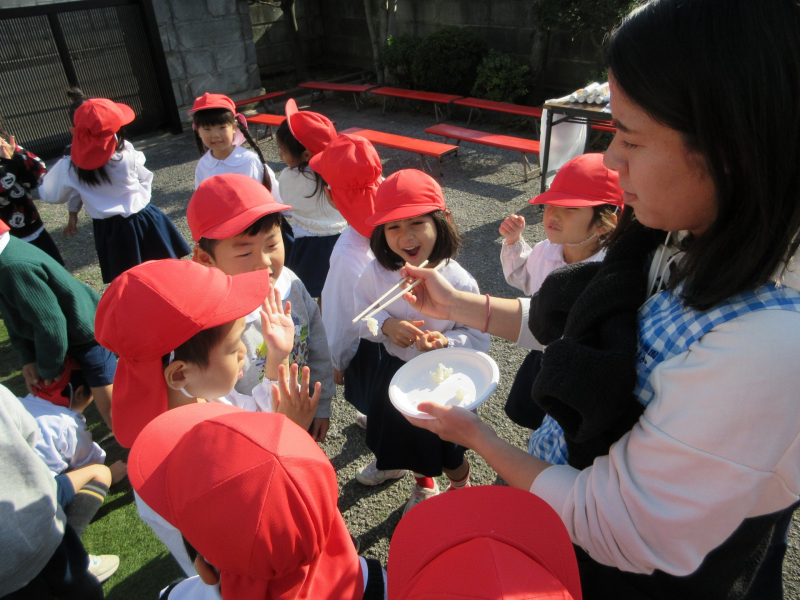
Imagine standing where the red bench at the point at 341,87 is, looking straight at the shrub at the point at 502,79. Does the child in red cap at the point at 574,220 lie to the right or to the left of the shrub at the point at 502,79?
right

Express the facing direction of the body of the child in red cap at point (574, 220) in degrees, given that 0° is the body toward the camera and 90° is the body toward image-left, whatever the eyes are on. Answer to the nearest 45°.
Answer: approximately 45°

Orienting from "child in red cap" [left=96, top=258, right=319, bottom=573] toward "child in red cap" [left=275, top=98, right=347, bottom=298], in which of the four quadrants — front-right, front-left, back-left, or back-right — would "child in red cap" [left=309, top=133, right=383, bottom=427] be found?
front-right

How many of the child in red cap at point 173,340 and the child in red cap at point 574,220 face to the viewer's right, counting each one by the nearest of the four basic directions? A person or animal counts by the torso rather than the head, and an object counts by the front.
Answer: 1

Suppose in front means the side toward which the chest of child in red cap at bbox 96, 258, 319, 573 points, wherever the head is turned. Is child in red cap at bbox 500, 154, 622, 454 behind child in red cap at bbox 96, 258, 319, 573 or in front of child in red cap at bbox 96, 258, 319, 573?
in front

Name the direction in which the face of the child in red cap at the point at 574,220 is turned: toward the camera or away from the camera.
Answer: toward the camera

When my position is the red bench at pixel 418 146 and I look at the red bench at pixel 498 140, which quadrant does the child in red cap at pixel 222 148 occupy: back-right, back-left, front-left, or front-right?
back-right

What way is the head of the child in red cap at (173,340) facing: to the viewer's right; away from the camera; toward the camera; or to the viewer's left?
to the viewer's right

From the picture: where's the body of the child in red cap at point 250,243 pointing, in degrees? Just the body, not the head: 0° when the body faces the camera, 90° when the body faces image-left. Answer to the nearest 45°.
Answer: approximately 315°

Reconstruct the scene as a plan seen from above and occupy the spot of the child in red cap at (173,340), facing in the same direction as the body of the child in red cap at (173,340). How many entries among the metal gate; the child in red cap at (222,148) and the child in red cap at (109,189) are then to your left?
3

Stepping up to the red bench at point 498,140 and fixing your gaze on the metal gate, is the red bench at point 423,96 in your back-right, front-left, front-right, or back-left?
front-right

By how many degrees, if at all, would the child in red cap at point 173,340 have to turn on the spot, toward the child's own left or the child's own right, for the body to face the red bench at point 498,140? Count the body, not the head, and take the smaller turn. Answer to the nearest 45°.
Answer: approximately 45° to the child's own left

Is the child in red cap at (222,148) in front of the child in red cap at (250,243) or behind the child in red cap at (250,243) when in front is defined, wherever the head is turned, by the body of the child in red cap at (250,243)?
behind

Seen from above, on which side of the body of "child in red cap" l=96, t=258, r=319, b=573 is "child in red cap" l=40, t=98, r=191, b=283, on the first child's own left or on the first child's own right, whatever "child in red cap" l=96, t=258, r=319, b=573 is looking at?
on the first child's own left

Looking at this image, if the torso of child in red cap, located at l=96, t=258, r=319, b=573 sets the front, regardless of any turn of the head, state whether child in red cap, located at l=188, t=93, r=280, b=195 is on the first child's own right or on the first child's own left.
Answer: on the first child's own left

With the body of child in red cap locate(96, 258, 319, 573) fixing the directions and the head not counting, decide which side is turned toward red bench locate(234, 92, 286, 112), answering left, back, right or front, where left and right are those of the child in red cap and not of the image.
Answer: left

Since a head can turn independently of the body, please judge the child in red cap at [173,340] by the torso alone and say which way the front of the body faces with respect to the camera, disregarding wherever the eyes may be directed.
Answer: to the viewer's right
